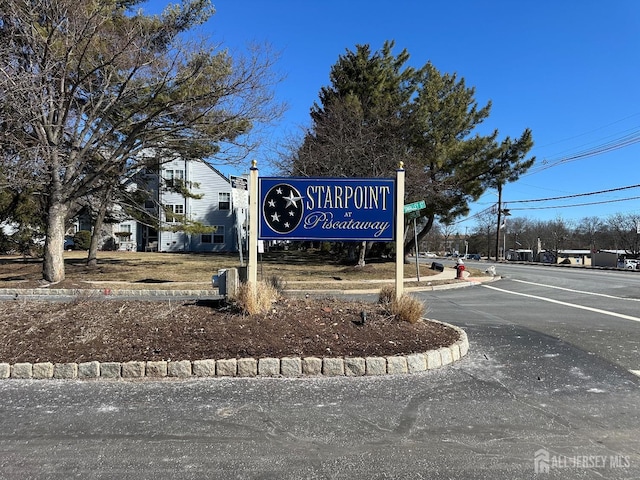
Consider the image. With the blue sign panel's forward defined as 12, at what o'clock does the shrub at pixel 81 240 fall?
The shrub is roughly at 5 o'clock from the blue sign panel.

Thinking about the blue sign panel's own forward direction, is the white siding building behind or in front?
behind

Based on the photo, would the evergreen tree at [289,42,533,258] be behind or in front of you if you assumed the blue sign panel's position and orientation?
behind

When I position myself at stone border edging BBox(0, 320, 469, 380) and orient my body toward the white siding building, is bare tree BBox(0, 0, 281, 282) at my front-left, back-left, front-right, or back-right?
front-left

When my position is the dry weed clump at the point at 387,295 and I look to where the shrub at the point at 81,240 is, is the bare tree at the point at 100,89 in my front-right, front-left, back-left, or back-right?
front-left

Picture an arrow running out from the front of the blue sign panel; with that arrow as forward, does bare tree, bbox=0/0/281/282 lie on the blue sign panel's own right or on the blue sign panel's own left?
on the blue sign panel's own right

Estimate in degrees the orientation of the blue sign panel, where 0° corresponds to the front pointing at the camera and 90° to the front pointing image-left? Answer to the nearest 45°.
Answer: approximately 0°
